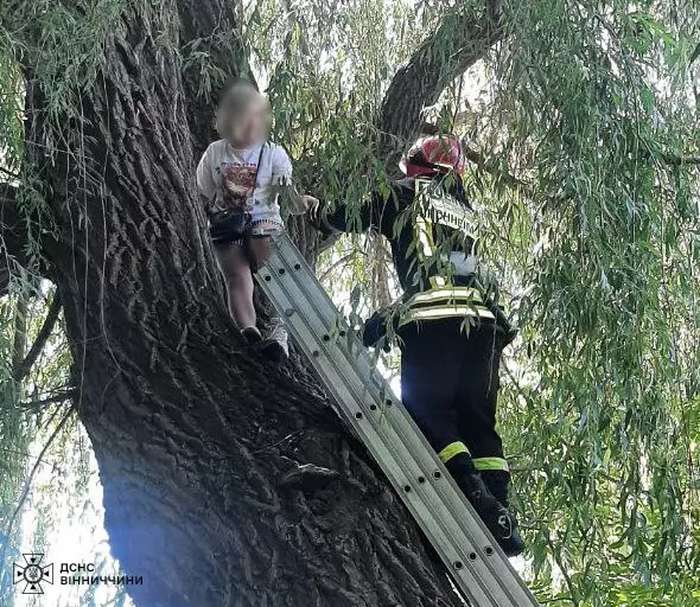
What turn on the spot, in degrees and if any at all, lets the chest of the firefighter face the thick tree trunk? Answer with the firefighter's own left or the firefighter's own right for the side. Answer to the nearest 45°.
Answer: approximately 45° to the firefighter's own left

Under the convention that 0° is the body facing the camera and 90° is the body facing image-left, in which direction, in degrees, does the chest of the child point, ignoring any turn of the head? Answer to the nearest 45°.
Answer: approximately 0°

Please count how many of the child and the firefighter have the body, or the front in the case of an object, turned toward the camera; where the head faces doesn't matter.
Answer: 1

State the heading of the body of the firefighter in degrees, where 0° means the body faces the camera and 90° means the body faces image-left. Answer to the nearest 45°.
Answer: approximately 135°
